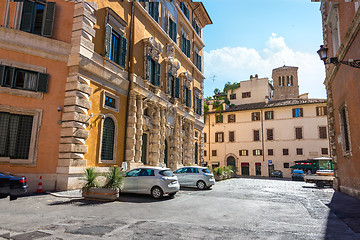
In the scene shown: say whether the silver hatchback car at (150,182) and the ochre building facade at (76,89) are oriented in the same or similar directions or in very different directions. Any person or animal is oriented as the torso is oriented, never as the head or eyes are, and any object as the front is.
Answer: very different directions

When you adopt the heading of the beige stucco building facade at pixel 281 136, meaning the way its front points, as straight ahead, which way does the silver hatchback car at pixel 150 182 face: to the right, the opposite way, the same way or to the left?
to the right

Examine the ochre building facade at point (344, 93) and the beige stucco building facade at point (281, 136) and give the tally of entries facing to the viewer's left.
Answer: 1

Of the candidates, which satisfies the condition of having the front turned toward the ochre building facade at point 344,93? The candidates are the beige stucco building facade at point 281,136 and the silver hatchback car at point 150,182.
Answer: the beige stucco building facade

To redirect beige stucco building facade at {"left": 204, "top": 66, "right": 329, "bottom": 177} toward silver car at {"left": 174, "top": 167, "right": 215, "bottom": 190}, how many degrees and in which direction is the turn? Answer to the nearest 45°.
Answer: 0° — it already faces it

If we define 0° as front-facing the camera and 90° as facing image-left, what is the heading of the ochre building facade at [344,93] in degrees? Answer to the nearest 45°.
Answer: approximately 90°

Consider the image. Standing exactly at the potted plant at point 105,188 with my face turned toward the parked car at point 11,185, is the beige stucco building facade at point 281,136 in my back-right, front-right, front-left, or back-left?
back-right
